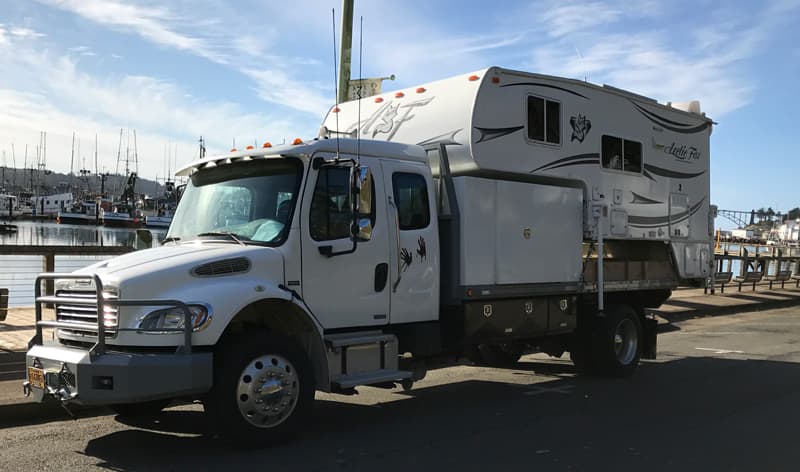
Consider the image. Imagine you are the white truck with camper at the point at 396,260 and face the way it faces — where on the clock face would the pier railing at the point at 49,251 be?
The pier railing is roughly at 3 o'clock from the white truck with camper.

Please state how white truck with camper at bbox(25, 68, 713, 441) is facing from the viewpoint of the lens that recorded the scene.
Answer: facing the viewer and to the left of the viewer

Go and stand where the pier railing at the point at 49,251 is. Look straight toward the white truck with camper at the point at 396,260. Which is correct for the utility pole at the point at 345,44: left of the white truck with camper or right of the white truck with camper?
left

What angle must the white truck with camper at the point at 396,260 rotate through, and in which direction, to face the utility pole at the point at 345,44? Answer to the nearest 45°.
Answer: approximately 135° to its right

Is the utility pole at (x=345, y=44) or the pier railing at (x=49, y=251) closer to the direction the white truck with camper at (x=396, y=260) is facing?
the pier railing

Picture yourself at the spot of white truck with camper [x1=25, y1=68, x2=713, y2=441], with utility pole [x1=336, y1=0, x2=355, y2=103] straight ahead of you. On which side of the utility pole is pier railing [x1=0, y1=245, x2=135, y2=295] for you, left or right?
left
